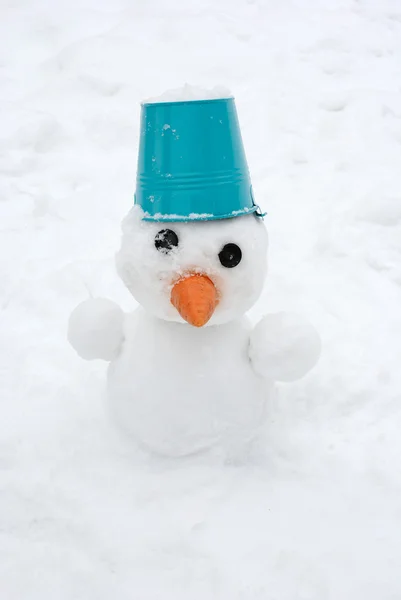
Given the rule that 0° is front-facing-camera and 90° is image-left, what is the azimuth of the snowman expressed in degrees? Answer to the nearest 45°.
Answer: approximately 0°
